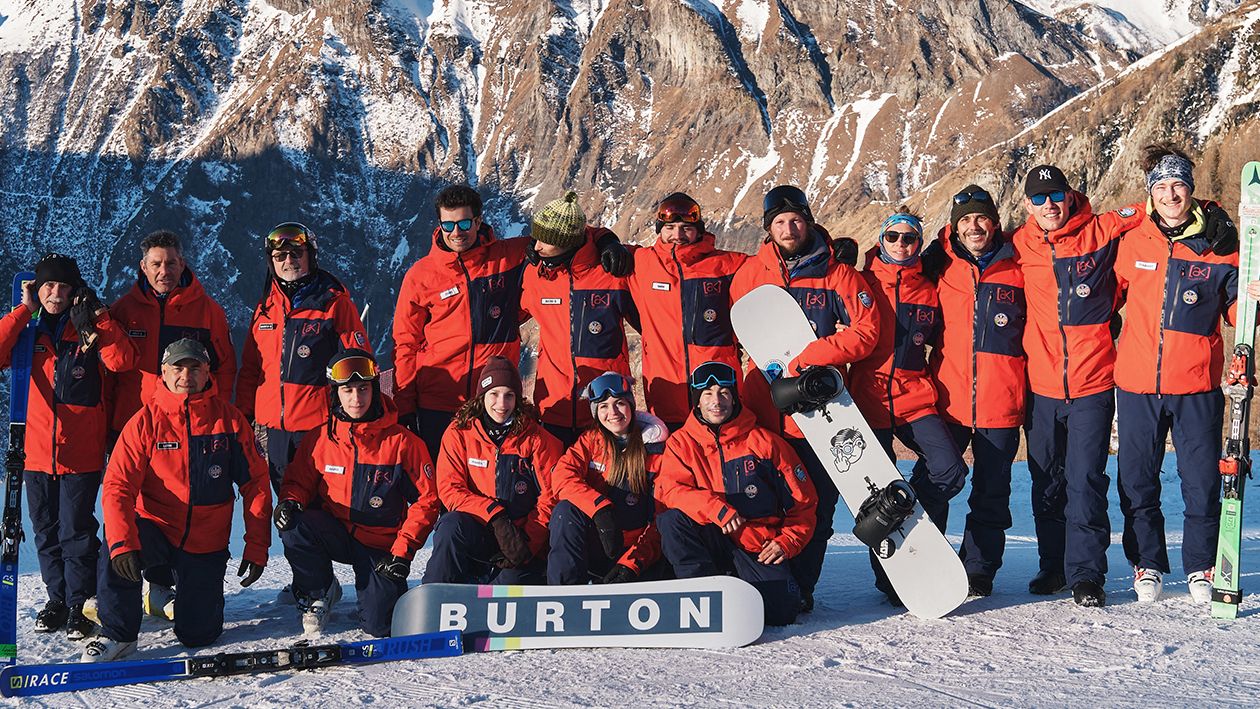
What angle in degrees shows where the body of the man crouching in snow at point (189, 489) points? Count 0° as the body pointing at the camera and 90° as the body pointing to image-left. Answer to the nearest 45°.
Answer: approximately 0°

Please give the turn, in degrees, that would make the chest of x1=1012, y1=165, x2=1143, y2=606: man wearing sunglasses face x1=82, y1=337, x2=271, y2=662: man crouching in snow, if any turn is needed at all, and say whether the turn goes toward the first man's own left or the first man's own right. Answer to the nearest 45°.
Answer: approximately 45° to the first man's own right

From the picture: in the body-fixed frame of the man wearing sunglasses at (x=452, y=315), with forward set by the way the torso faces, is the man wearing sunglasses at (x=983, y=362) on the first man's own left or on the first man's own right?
on the first man's own left
